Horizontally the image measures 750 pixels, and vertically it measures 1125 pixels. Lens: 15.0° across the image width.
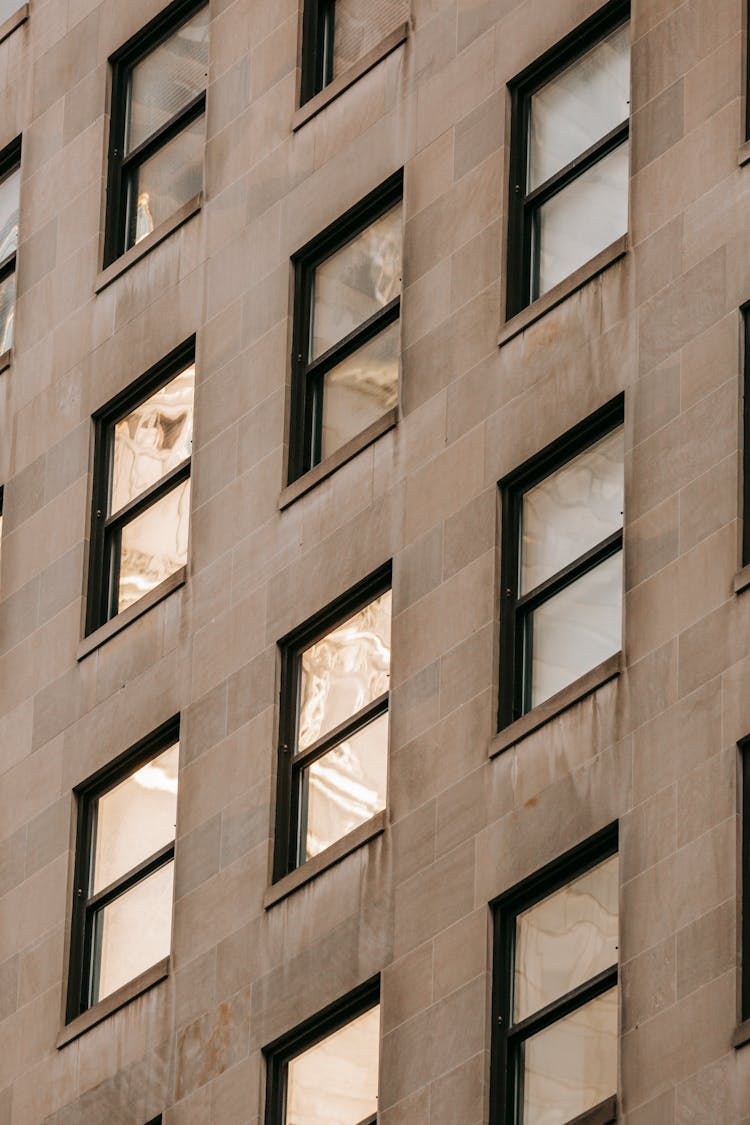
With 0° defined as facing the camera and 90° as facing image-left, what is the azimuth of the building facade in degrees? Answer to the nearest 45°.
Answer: approximately 45°
